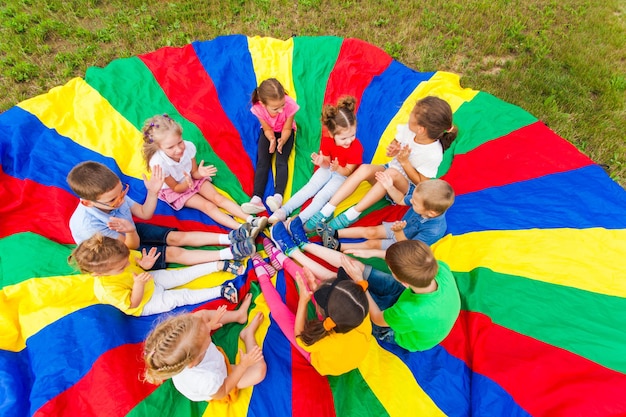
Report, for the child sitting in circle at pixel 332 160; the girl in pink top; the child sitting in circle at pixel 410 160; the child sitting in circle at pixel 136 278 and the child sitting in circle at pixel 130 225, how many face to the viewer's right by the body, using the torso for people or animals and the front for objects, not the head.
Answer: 2

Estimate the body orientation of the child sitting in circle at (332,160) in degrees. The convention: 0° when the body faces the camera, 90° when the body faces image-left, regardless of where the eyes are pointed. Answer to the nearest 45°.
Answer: approximately 45°

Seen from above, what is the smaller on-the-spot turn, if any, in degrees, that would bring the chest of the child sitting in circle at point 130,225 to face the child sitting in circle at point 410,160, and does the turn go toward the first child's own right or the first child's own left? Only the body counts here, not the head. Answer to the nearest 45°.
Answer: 0° — they already face them

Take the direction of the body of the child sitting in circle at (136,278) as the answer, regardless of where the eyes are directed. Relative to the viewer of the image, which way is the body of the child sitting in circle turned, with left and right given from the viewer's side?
facing to the right of the viewer

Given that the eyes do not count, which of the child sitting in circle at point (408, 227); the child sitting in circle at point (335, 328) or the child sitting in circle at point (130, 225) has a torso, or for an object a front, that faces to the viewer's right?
the child sitting in circle at point (130, 225)

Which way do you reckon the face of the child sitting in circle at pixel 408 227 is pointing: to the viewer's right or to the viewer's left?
to the viewer's left

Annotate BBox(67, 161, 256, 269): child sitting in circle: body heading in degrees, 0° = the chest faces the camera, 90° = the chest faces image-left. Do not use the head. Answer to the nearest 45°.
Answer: approximately 270°

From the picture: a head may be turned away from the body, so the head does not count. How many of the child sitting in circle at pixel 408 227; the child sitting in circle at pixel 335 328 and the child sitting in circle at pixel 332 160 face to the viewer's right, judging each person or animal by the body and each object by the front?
0

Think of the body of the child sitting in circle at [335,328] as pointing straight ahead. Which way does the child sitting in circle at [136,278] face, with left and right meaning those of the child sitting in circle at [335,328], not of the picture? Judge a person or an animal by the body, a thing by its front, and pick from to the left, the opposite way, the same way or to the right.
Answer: to the right

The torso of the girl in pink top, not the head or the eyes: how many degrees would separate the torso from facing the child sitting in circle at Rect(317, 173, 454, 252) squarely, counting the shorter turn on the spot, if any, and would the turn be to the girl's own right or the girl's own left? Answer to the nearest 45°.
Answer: approximately 45° to the girl's own left

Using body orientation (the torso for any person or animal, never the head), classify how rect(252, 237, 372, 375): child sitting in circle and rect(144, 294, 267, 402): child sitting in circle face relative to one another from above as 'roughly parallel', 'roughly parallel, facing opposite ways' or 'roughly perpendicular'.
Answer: roughly perpendicular

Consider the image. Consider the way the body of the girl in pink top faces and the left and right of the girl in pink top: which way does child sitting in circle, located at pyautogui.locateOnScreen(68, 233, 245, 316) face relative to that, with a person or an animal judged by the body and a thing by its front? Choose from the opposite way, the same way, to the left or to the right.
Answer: to the left

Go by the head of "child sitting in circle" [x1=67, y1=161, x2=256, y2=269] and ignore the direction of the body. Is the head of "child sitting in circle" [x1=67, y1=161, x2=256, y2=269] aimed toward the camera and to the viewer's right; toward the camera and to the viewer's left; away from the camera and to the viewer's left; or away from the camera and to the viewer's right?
toward the camera and to the viewer's right

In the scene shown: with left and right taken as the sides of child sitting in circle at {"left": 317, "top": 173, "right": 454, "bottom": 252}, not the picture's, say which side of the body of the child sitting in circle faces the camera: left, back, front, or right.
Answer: left

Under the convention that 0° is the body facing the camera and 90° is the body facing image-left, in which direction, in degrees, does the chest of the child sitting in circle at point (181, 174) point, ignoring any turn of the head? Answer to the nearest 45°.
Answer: approximately 315°

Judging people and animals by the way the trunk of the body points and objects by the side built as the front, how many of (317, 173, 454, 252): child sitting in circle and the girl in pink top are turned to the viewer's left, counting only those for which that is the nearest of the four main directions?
1

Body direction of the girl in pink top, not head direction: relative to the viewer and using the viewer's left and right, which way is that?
facing the viewer

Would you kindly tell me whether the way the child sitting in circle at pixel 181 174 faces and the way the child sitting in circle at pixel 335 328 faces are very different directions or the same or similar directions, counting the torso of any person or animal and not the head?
very different directions
